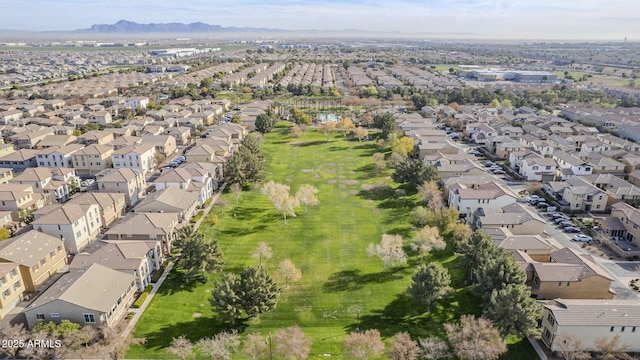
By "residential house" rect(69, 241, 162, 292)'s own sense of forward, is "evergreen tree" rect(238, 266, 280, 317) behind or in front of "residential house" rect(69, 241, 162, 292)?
in front

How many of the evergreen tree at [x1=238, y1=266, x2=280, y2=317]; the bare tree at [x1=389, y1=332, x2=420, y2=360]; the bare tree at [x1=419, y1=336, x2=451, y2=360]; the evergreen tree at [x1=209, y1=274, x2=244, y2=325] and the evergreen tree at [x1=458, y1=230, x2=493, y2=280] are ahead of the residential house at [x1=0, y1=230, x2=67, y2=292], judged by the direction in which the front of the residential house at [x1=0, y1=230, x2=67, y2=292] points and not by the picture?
5

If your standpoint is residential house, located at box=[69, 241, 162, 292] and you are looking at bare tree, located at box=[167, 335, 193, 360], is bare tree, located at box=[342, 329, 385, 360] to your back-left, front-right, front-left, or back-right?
front-left

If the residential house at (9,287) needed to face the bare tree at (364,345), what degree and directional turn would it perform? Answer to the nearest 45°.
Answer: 0° — it already faces it

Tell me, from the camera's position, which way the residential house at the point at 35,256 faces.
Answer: facing the viewer and to the right of the viewer

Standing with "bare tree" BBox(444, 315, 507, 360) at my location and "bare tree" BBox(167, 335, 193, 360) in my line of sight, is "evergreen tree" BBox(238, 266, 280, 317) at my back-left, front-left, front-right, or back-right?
front-right

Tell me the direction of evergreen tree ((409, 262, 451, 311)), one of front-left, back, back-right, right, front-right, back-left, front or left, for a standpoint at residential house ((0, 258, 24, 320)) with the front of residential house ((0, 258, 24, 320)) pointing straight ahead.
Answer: front

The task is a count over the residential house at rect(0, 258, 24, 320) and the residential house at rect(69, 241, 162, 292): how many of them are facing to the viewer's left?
0

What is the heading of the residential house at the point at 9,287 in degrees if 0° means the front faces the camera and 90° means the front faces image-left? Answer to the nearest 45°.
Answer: approximately 315°

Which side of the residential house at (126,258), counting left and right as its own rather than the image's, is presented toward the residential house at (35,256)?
back

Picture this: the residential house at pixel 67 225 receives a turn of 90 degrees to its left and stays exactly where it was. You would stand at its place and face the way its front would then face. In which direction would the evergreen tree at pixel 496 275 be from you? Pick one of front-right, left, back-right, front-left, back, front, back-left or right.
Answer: right

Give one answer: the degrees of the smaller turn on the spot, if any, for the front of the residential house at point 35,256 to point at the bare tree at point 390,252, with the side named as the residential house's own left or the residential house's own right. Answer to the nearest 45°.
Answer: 0° — it already faces it

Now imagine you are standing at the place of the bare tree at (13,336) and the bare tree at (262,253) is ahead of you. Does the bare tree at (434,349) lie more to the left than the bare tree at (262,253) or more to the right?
right

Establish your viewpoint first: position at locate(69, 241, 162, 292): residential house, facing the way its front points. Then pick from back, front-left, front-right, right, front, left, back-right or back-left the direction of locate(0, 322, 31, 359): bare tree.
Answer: right

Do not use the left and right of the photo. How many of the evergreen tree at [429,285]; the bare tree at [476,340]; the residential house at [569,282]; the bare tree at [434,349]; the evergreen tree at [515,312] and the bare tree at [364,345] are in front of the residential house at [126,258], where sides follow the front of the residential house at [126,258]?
6

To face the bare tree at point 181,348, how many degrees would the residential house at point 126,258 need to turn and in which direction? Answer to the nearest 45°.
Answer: approximately 45° to its right
